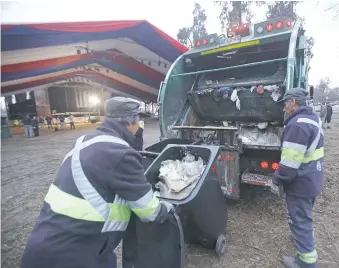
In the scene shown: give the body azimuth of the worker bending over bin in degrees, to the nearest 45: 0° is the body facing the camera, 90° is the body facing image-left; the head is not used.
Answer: approximately 225°

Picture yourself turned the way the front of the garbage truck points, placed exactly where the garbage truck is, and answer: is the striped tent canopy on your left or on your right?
on your left

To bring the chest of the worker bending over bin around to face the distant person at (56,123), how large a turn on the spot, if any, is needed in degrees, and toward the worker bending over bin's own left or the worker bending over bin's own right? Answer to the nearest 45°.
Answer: approximately 45° to the worker bending over bin's own left

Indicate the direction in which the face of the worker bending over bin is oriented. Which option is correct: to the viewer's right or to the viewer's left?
to the viewer's right

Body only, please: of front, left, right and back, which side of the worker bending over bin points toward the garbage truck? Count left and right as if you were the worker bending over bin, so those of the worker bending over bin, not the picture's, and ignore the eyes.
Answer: front

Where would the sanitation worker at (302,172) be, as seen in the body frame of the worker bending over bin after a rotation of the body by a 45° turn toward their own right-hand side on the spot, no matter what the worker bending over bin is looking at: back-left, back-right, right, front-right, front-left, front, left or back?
front

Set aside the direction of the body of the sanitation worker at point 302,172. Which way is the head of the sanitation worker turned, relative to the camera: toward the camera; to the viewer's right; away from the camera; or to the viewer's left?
to the viewer's left

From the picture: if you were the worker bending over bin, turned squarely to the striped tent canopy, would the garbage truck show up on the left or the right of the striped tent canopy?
right

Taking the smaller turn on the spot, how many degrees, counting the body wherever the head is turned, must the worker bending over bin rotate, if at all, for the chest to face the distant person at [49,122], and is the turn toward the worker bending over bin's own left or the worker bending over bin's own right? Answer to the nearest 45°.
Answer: approximately 45° to the worker bending over bin's own left

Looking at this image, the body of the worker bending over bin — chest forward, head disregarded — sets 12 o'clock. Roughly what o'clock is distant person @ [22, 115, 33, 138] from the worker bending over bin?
The distant person is roughly at 10 o'clock from the worker bending over bin.

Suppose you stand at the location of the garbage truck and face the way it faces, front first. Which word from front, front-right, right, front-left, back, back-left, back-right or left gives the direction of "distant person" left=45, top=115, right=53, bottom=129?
left

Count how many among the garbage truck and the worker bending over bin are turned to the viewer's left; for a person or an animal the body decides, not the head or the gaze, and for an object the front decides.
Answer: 0

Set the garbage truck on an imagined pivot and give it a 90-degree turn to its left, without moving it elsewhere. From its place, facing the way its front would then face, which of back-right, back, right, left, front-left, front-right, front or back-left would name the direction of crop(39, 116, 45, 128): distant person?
front

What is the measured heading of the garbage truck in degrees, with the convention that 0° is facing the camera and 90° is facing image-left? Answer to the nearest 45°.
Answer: approximately 225°
